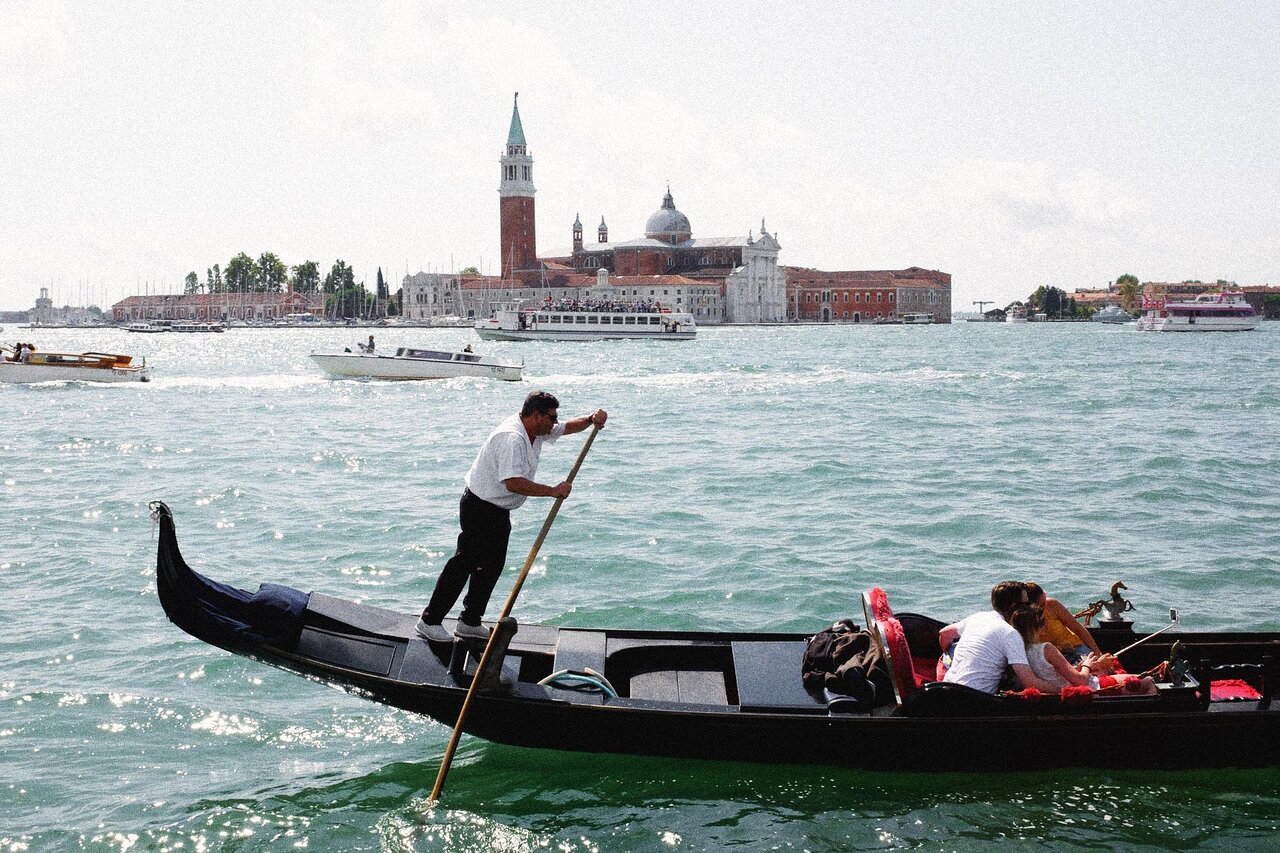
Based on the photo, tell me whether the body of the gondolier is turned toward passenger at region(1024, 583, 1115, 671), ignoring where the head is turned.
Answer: yes

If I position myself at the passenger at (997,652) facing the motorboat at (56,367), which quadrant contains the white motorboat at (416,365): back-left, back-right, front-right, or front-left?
front-right

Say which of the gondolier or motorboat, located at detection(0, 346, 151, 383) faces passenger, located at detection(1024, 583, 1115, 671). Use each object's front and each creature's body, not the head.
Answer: the gondolier

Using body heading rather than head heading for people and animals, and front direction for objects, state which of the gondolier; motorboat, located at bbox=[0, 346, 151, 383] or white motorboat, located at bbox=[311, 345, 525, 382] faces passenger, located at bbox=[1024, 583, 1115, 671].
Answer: the gondolier

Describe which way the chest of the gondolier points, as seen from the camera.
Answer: to the viewer's right

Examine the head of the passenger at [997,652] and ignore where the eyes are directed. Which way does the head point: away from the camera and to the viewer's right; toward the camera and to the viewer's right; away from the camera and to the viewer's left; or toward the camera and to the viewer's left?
away from the camera and to the viewer's right

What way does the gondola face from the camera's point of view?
to the viewer's right

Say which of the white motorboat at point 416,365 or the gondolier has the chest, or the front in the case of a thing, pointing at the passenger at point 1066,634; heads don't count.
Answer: the gondolier
